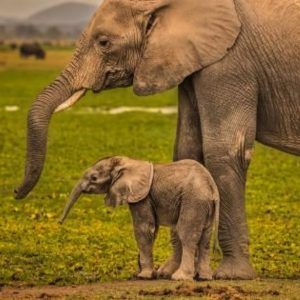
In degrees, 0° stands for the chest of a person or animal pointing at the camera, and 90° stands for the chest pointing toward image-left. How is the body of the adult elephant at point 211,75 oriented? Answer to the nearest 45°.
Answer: approximately 90°

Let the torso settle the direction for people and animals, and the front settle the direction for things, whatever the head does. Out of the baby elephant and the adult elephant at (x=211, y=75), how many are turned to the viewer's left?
2

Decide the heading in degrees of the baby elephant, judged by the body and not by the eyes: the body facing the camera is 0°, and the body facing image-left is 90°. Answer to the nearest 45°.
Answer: approximately 90°

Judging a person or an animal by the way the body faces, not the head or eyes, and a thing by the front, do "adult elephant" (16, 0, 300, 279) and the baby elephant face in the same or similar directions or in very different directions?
same or similar directions
